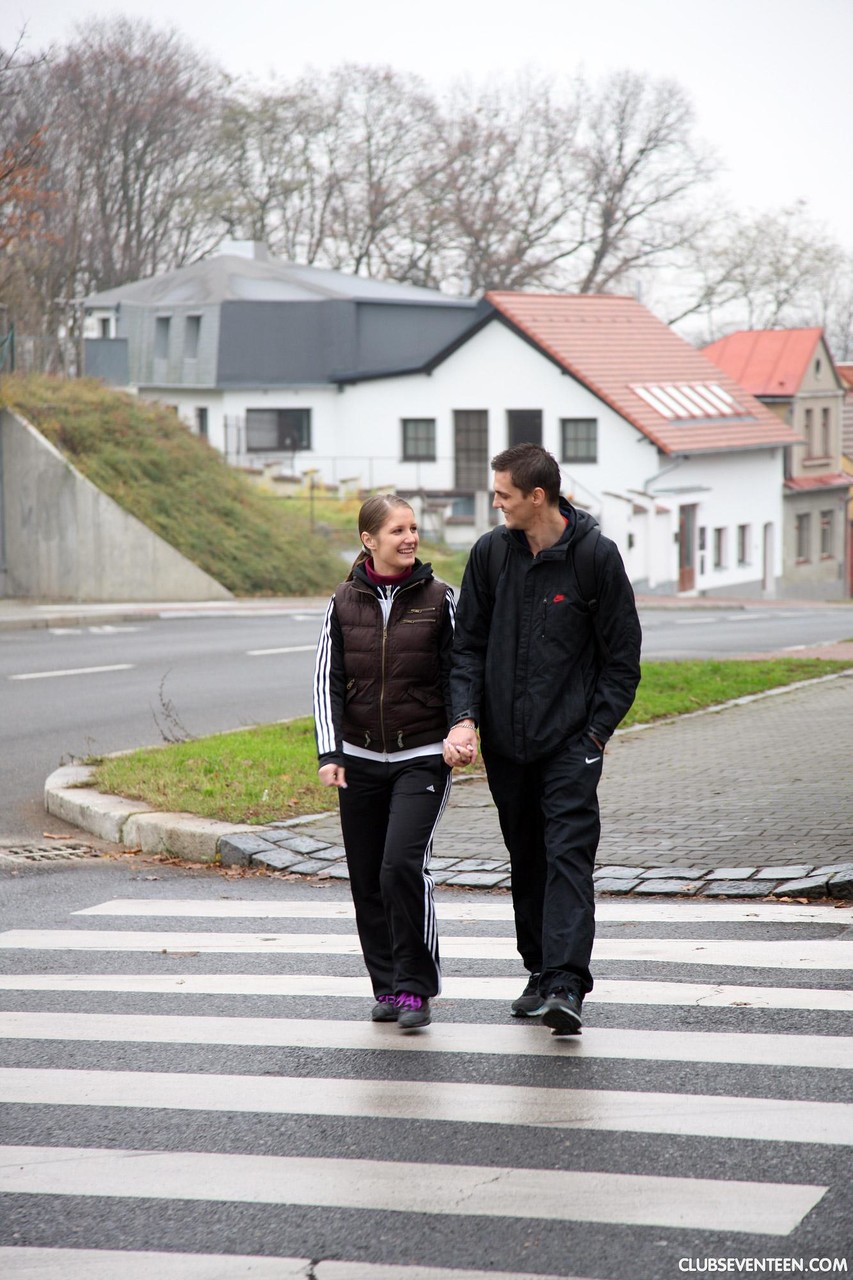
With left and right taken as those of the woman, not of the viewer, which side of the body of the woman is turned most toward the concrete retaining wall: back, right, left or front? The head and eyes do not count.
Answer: back

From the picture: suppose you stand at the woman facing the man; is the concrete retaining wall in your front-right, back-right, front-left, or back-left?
back-left

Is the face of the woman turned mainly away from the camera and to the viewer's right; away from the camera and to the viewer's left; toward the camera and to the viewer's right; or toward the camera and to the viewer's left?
toward the camera and to the viewer's right

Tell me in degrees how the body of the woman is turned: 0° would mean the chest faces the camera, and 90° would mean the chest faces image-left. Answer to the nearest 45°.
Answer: approximately 0°

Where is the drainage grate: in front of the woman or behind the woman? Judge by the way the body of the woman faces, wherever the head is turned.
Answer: behind
